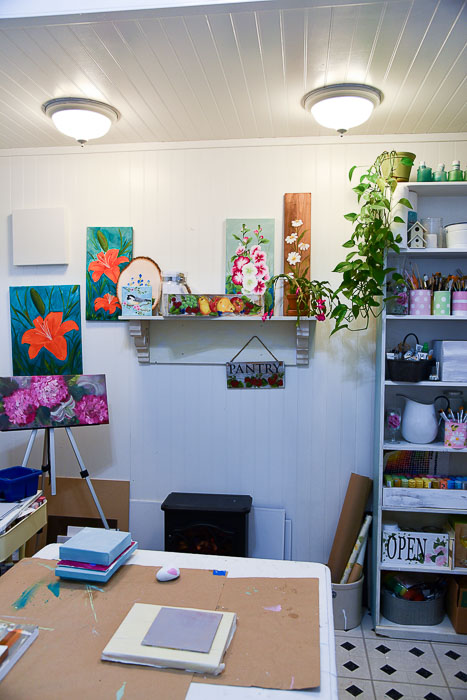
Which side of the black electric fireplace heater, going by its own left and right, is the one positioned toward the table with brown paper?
front

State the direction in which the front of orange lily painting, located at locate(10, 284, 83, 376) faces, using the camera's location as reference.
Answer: facing the viewer

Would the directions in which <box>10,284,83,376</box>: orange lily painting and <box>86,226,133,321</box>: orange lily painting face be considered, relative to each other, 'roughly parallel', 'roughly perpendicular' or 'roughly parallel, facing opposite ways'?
roughly parallel

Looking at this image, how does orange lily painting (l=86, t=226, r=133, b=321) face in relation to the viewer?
toward the camera

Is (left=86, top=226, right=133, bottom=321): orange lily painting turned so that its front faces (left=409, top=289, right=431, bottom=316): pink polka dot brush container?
no

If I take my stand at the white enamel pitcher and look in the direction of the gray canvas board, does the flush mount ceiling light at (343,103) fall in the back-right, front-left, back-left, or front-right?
front-right

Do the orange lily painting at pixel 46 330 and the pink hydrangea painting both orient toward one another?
no

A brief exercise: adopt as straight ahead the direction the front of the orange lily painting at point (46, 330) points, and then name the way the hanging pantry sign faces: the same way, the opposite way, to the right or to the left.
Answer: the same way

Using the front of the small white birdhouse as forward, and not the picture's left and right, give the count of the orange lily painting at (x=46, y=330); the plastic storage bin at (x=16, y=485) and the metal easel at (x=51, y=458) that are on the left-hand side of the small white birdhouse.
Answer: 0

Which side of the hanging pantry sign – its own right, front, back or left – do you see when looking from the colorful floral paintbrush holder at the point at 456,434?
left

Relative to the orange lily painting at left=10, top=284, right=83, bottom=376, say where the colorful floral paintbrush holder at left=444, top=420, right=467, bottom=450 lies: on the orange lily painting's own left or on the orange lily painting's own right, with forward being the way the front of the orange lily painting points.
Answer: on the orange lily painting's own left

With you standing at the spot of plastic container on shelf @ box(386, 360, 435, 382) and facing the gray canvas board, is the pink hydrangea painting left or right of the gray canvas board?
right

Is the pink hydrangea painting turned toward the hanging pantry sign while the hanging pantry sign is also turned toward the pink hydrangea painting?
no

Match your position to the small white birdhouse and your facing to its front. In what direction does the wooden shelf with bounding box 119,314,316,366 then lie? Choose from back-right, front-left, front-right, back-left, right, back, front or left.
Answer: right

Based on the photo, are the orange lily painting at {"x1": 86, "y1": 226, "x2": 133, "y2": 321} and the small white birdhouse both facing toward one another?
no

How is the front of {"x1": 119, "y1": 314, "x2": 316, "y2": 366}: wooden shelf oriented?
toward the camera

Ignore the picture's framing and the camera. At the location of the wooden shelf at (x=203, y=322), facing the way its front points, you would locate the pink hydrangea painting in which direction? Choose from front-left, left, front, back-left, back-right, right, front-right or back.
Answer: right

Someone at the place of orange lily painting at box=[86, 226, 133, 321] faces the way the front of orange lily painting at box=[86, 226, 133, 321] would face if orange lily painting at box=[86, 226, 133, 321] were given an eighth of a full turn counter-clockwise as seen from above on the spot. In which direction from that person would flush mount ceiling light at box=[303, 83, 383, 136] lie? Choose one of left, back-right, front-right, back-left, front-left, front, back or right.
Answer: front

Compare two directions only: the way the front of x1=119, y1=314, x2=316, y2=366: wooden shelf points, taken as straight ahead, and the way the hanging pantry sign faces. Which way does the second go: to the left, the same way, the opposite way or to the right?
the same way
